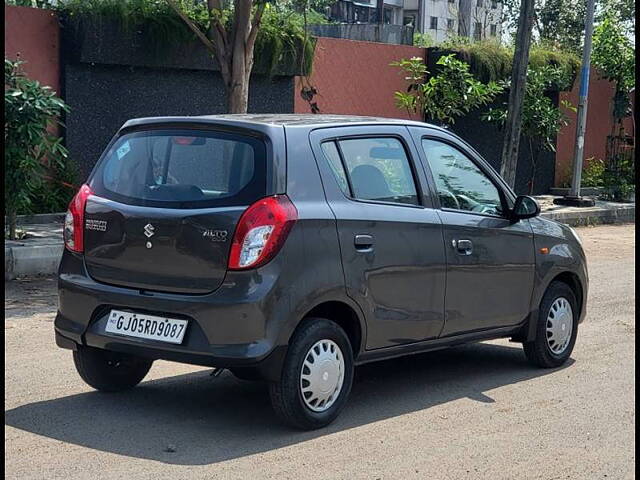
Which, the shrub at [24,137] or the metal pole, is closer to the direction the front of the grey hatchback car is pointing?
the metal pole

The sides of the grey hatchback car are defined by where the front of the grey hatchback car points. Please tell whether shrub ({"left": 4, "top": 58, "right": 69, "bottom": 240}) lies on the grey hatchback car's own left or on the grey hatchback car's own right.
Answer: on the grey hatchback car's own left

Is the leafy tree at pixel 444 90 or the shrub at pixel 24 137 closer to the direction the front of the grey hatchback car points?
the leafy tree

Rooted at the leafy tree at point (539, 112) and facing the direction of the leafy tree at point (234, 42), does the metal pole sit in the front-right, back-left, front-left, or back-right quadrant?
back-left

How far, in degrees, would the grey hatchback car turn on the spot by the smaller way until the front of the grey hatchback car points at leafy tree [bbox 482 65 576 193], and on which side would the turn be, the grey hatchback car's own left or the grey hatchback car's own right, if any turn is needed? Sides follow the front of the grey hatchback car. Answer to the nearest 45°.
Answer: approximately 45° to the grey hatchback car's own left

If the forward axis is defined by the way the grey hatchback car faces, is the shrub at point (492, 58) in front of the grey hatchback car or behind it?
in front

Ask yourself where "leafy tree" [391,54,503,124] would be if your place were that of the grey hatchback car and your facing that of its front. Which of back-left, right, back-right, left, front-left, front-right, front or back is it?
front-left

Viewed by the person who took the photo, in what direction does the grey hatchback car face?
facing away from the viewer and to the right of the viewer

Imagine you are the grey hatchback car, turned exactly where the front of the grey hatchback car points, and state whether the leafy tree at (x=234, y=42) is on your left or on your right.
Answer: on your left
